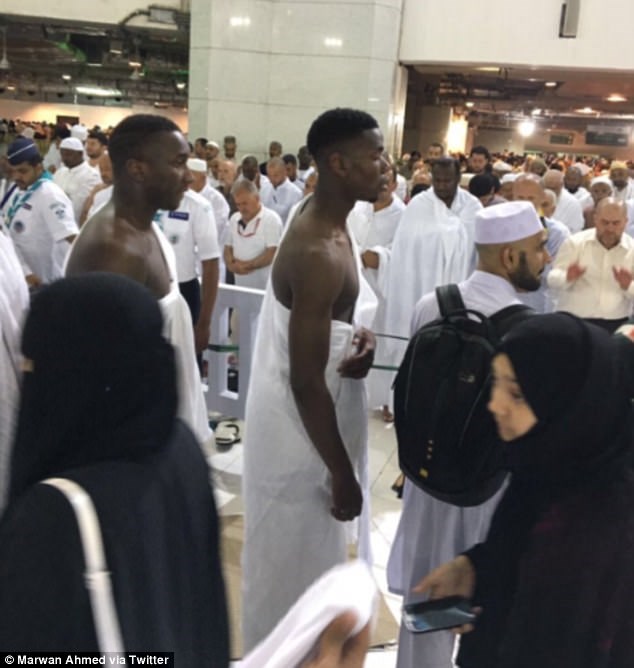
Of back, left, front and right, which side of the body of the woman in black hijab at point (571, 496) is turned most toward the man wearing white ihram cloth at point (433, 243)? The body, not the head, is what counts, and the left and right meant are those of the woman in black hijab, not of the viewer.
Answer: right

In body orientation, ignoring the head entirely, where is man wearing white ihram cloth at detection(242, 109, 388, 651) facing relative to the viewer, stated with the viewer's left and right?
facing to the right of the viewer

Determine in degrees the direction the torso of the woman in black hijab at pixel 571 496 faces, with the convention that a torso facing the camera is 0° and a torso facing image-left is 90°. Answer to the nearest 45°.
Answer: approximately 90°

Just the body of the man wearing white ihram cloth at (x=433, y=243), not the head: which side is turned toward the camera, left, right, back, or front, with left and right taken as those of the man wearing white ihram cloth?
front

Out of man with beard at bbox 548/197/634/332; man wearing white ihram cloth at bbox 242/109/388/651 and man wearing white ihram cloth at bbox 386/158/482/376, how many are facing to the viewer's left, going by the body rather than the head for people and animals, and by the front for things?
0

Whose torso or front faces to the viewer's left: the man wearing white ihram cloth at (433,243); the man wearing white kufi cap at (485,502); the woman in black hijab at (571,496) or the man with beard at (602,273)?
the woman in black hijab

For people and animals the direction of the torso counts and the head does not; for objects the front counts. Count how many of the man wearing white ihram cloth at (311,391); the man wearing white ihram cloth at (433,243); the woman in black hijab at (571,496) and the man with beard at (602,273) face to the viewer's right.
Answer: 1

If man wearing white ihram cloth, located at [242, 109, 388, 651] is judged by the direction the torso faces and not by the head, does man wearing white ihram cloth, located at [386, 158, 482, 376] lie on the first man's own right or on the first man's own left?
on the first man's own left

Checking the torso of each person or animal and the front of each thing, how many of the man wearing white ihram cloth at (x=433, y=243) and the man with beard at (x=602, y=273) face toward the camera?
2

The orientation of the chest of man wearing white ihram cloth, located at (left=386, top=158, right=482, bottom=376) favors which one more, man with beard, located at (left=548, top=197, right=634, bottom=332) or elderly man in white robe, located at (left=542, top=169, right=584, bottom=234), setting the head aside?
the man with beard

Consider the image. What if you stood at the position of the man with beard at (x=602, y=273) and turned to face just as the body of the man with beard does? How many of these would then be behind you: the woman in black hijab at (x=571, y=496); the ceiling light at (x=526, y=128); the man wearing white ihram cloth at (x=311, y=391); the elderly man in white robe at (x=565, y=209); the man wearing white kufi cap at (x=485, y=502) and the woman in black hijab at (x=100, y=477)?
2

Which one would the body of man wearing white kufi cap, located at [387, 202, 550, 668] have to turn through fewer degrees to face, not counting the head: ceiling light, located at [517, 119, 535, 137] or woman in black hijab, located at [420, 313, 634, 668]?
the ceiling light

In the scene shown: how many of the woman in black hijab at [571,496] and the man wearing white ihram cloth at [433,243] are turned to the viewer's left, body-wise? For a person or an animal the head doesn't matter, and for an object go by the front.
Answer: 1

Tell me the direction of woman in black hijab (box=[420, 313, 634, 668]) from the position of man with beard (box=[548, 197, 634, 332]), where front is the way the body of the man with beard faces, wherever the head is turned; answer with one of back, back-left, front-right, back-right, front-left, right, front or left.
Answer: front
